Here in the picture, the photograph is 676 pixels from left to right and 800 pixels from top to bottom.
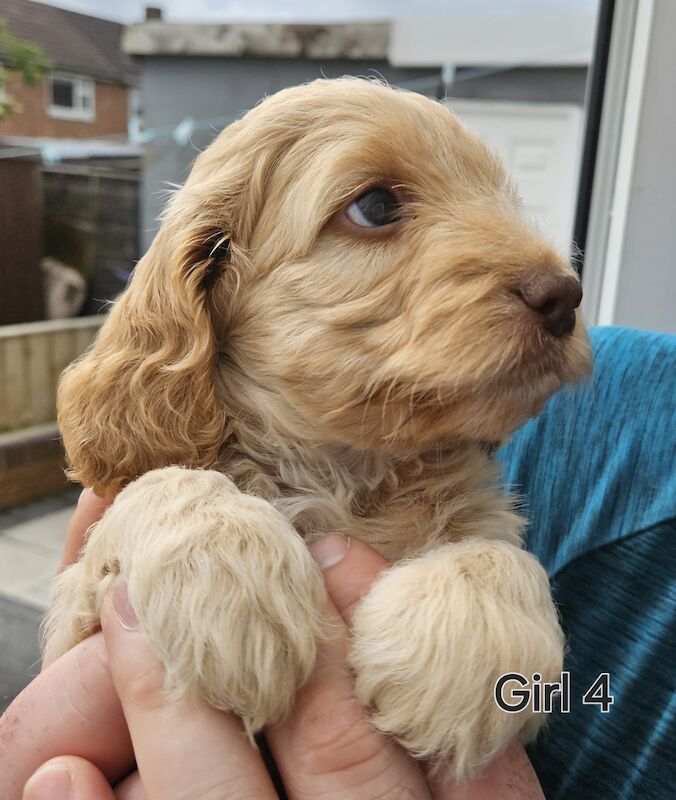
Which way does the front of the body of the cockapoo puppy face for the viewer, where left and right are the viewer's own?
facing the viewer and to the right of the viewer

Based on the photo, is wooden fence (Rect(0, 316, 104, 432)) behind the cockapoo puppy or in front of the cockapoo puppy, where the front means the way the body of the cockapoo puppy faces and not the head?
behind

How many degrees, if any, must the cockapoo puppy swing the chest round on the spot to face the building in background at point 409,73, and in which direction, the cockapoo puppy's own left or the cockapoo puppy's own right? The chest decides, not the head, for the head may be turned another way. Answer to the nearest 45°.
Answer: approximately 135° to the cockapoo puppy's own left

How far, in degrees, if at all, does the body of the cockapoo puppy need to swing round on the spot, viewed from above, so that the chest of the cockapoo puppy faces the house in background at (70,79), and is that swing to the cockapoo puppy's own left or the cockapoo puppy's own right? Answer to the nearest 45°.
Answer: approximately 180°
